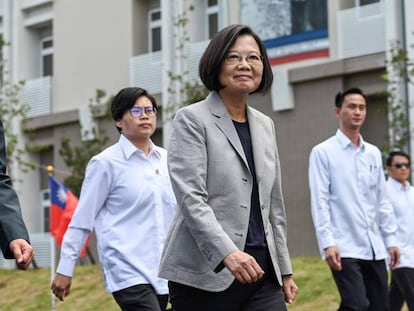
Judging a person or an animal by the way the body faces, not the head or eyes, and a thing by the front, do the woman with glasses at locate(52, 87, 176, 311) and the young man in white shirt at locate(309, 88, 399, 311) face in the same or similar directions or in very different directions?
same or similar directions

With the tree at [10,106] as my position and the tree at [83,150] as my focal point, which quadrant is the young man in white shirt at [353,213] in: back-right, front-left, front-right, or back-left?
front-right

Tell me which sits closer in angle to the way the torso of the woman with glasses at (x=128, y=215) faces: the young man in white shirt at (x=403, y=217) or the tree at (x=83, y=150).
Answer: the young man in white shirt

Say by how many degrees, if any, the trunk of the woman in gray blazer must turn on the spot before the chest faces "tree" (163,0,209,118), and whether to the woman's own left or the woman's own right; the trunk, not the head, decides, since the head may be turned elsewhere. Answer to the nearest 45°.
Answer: approximately 135° to the woman's own left

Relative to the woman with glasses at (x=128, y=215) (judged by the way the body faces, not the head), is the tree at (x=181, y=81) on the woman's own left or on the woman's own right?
on the woman's own left

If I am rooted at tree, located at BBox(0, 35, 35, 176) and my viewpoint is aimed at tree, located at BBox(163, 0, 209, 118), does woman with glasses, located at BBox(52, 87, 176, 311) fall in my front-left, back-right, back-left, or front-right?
front-right

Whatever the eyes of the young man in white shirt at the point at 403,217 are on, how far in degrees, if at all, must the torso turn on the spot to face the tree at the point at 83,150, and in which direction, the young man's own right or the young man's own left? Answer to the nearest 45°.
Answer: approximately 180°

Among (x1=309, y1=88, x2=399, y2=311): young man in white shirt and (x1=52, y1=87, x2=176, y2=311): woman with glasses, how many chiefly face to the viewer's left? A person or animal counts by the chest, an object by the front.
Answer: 0

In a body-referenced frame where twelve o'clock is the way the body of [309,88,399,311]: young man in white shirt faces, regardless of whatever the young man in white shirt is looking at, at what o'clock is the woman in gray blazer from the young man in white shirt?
The woman in gray blazer is roughly at 2 o'clock from the young man in white shirt.

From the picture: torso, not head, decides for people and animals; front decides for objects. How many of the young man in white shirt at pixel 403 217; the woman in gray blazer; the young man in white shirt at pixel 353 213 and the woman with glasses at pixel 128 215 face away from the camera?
0

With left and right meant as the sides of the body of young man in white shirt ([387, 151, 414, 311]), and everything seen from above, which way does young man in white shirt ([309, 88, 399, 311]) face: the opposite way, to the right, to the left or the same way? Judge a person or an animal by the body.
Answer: the same way

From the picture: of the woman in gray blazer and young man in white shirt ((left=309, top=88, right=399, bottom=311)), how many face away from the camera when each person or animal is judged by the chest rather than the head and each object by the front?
0

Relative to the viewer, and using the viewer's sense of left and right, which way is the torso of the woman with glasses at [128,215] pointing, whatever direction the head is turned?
facing the viewer and to the right of the viewer

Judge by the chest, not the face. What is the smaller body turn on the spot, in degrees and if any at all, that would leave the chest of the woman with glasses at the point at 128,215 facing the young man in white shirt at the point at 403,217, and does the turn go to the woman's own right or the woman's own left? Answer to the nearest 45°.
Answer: approximately 90° to the woman's own left
